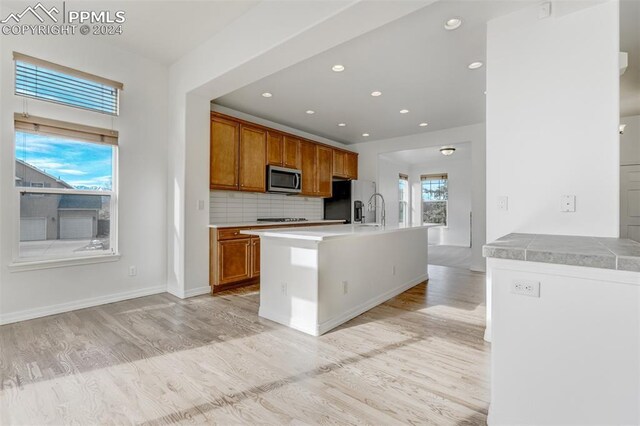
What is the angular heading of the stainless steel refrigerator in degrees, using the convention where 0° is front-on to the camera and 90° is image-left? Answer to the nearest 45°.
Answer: approximately 315°

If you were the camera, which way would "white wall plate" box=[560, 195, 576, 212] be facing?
facing the viewer

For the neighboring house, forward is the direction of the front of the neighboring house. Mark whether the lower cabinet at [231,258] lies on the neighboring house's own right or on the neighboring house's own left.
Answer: on the neighboring house's own left

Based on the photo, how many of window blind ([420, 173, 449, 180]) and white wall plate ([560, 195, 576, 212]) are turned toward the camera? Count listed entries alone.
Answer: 2

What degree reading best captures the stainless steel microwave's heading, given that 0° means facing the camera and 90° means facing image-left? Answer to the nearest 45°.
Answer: approximately 315°

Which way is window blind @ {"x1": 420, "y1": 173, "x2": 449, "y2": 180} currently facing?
toward the camera

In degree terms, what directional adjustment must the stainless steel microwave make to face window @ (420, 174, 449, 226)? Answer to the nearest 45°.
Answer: approximately 90° to its left

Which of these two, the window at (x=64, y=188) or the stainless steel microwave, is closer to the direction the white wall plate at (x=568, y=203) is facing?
the window

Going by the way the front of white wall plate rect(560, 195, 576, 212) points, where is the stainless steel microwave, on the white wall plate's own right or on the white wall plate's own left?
on the white wall plate's own right

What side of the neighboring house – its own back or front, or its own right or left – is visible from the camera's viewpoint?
front

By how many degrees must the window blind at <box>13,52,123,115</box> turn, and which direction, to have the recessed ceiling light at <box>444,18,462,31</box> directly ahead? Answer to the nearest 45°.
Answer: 0° — it already faces it

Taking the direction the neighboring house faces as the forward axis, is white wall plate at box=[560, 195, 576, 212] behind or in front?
in front

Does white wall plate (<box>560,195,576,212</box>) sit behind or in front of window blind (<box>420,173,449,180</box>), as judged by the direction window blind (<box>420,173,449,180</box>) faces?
in front

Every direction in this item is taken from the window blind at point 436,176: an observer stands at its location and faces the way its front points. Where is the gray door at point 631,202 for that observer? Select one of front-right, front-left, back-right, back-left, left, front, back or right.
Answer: front-left
